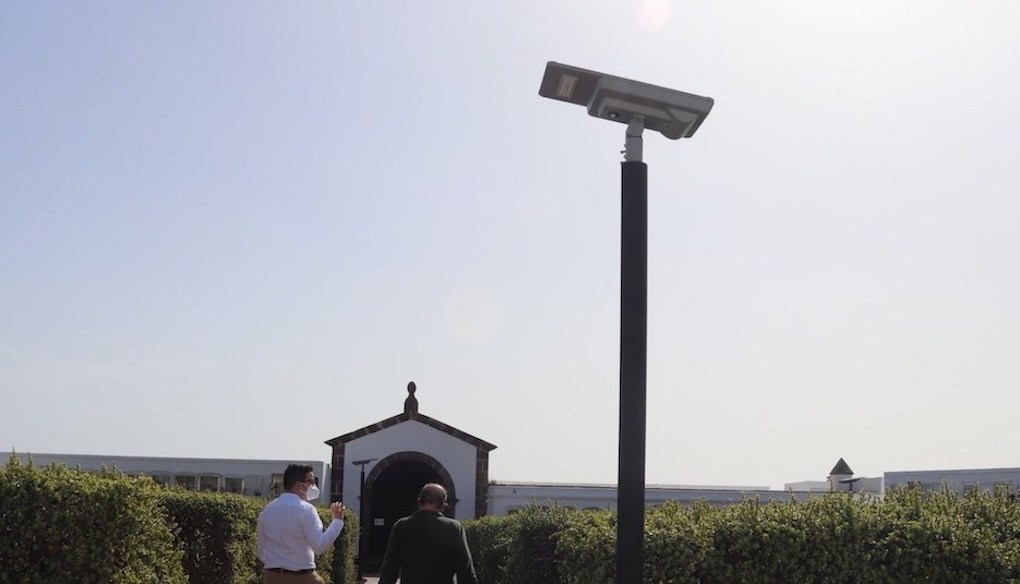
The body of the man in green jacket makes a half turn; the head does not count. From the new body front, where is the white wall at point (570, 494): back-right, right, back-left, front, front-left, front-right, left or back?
back

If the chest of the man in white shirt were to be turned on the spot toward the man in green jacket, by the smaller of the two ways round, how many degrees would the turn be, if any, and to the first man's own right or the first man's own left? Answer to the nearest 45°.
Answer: approximately 90° to the first man's own right

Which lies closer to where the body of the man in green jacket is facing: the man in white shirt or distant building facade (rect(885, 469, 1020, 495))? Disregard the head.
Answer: the distant building facade

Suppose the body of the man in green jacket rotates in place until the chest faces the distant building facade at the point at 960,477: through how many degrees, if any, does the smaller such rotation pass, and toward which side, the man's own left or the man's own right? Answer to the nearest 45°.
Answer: approximately 45° to the man's own right

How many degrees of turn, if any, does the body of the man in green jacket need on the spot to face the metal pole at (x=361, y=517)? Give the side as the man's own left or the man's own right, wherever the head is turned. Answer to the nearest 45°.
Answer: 0° — they already face it

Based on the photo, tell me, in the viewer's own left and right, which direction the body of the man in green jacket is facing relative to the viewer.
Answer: facing away from the viewer

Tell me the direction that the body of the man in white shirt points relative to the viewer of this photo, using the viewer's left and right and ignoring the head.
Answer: facing away from the viewer and to the right of the viewer

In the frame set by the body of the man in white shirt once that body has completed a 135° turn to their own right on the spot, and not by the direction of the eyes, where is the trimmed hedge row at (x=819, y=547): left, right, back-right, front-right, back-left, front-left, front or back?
left

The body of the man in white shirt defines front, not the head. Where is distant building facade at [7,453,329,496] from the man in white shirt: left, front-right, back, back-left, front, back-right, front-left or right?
front-left

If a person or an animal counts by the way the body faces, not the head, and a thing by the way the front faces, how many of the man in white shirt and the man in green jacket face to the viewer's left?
0

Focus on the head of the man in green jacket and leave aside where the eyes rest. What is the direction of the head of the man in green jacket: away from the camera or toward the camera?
away from the camera

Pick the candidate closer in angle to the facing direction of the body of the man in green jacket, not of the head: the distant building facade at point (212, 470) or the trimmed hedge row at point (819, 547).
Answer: the distant building facade
